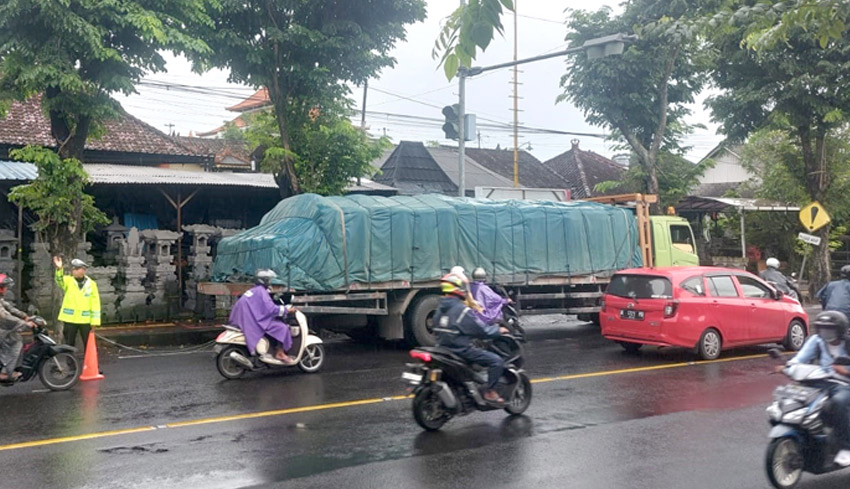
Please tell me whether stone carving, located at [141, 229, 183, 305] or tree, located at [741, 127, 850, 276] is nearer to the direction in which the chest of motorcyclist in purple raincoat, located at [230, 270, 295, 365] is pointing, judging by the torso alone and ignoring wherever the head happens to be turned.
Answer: the tree

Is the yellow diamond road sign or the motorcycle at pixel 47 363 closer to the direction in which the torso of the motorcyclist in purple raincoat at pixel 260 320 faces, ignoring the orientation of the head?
the yellow diamond road sign

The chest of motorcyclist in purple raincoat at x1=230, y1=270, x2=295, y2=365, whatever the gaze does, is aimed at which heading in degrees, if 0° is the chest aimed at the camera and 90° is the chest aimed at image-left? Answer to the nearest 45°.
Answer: approximately 270°

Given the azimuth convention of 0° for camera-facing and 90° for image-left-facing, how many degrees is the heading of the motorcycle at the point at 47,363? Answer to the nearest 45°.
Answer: approximately 270°

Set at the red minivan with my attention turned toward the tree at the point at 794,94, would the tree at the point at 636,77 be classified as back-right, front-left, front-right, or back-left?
front-left

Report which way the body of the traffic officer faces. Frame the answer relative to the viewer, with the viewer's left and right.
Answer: facing the viewer

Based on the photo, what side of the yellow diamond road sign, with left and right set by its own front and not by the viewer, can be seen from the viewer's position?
front

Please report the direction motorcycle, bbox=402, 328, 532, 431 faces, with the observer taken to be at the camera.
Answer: facing away from the viewer and to the right of the viewer
